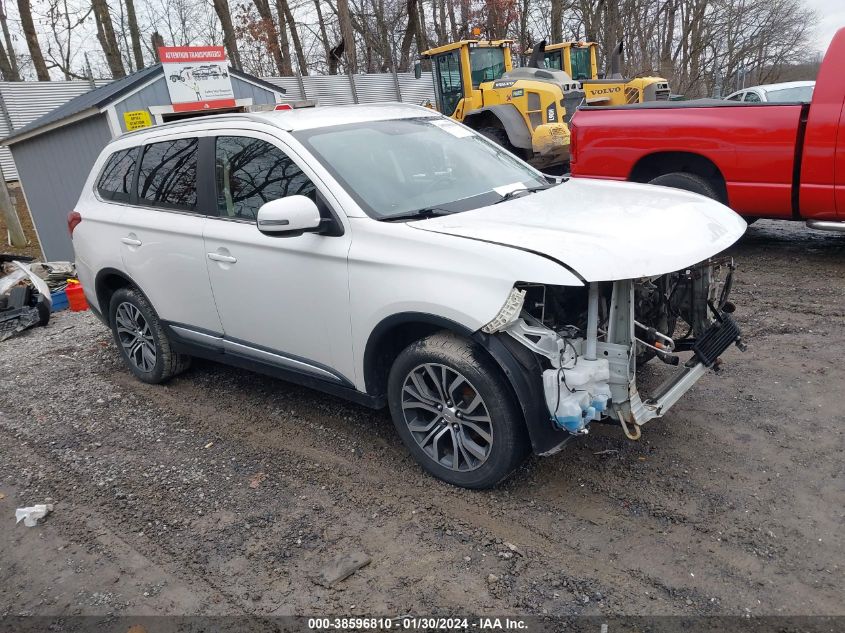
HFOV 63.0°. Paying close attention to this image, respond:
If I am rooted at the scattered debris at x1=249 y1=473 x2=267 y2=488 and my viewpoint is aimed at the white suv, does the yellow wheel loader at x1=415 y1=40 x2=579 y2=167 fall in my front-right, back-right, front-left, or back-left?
front-left

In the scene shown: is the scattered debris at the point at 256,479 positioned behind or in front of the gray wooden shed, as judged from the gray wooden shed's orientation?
in front

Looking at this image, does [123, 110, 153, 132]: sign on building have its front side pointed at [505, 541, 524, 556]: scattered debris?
yes

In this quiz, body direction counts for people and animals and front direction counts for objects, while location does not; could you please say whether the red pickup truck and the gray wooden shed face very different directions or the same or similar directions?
same or similar directions

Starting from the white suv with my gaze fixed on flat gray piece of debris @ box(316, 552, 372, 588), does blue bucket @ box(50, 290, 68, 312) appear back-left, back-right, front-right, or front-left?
back-right

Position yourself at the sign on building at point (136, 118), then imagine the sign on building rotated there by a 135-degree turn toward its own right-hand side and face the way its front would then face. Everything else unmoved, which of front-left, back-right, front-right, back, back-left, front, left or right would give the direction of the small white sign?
right

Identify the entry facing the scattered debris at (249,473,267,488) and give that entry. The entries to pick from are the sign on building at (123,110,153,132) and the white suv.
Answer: the sign on building

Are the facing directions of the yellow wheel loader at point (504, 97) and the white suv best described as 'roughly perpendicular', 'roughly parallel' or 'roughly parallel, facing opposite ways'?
roughly parallel, facing opposite ways

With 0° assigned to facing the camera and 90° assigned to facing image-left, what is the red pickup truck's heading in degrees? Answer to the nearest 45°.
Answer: approximately 270°

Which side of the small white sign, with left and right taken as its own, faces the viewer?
front

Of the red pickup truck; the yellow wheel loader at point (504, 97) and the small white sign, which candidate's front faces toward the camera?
the small white sign

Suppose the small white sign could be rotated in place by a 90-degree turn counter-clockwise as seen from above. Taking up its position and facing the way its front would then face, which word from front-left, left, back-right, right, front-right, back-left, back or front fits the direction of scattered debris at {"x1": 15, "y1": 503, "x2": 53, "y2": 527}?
right

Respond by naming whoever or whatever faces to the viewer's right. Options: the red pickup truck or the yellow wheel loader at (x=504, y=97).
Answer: the red pickup truck

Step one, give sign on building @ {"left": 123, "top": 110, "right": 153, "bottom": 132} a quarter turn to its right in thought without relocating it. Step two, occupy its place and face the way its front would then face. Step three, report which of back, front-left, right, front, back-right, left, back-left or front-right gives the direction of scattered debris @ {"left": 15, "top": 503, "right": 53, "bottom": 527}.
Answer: left

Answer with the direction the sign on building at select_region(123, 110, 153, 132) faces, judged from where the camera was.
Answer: facing the viewer

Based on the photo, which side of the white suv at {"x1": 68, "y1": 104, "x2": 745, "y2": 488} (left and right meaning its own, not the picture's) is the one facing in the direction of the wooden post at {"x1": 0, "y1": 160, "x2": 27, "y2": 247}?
back

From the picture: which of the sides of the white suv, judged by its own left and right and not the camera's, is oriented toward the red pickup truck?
left

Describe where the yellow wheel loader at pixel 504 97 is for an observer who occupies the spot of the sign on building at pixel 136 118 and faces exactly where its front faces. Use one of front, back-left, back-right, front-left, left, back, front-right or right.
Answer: left

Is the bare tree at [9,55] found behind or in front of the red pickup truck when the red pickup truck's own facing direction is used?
behind

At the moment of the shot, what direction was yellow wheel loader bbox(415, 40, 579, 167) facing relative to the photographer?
facing away from the viewer and to the left of the viewer

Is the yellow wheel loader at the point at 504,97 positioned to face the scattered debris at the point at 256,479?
no
